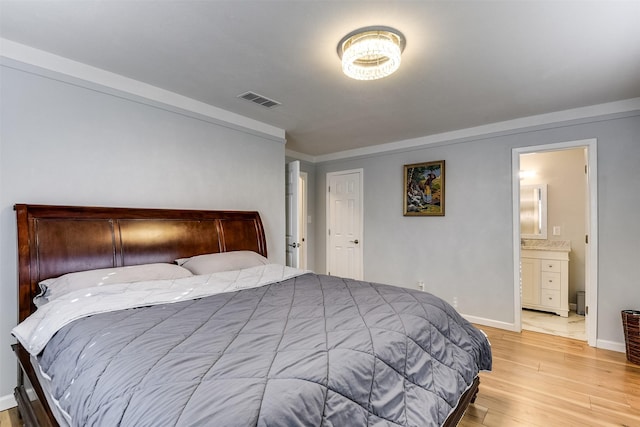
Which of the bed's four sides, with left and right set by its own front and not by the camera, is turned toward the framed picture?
left

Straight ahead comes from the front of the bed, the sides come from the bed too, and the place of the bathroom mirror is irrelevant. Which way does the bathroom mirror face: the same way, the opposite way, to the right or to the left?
to the right

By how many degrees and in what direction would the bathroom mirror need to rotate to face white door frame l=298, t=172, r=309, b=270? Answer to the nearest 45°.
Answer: approximately 45° to its right

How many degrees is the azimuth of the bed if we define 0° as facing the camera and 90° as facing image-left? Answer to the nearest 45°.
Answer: approximately 315°

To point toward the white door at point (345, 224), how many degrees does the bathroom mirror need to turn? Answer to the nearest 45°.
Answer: approximately 45° to its right

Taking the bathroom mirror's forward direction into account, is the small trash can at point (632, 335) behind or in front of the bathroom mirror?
in front

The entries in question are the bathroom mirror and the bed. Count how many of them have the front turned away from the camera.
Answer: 0

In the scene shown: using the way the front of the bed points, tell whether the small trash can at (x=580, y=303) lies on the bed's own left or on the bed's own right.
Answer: on the bed's own left

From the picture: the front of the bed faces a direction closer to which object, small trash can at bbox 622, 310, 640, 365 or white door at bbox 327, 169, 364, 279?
the small trash can

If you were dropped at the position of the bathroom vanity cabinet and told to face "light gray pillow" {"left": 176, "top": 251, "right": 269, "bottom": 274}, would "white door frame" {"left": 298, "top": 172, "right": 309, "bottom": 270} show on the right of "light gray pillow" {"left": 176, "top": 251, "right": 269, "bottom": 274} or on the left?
right

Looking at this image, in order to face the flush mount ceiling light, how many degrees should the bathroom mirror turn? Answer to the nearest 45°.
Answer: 0° — it already faces it
